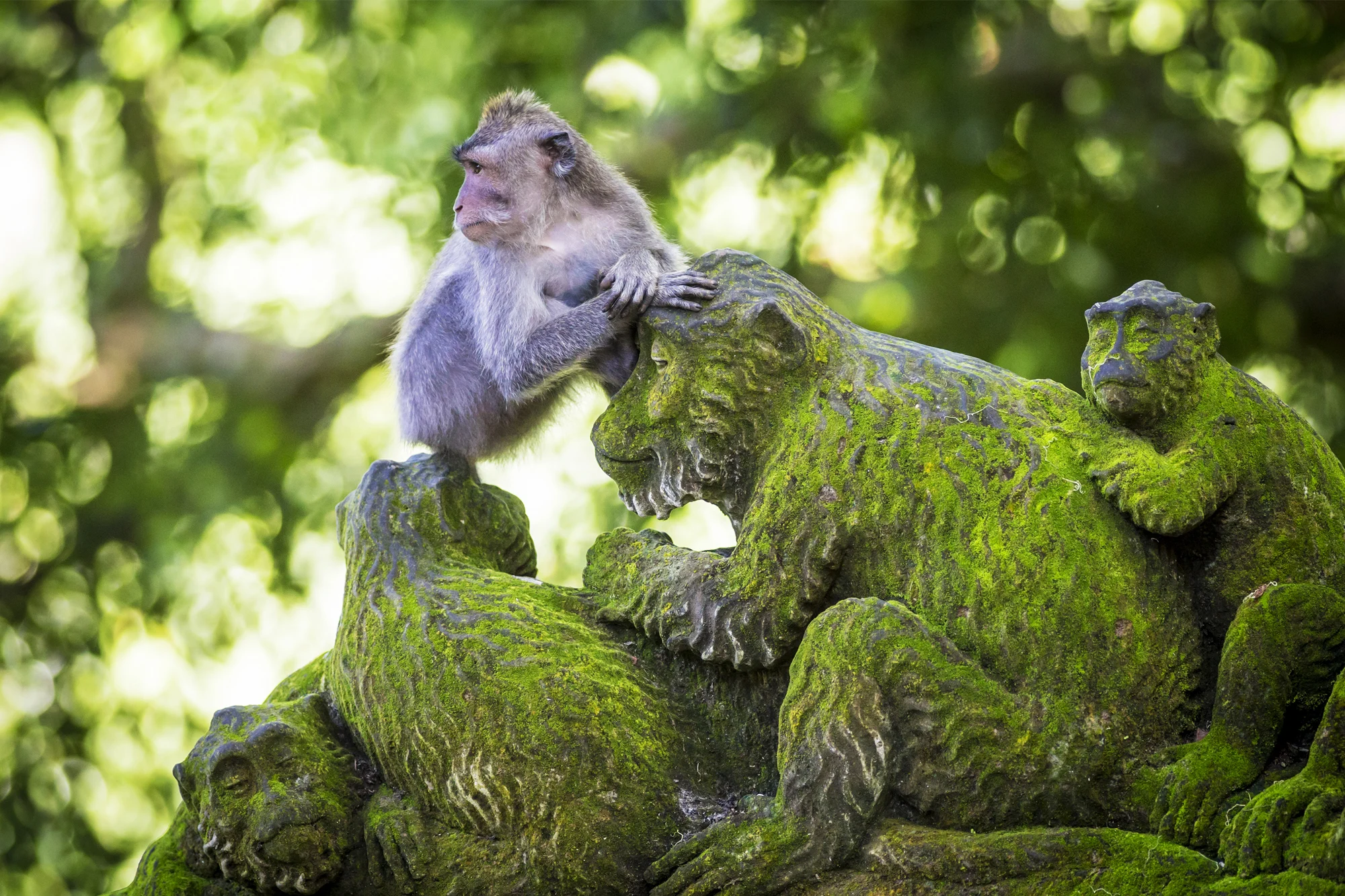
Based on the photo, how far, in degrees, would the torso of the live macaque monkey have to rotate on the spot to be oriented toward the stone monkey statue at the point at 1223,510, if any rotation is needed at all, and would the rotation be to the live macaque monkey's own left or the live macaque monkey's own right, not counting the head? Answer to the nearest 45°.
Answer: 0° — it already faces it

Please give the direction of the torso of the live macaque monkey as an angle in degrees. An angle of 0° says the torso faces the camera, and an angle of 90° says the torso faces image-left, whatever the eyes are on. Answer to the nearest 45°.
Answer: approximately 315°

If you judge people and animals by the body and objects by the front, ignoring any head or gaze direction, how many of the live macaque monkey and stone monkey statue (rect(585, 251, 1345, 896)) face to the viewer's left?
1

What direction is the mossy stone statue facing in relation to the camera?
to the viewer's left

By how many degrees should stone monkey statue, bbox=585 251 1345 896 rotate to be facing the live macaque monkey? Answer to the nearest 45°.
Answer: approximately 45° to its right
